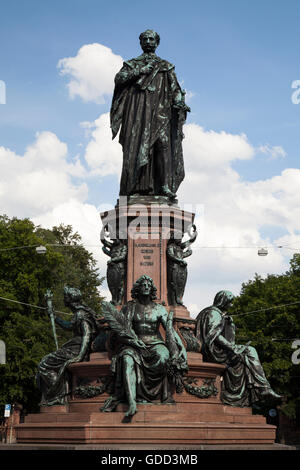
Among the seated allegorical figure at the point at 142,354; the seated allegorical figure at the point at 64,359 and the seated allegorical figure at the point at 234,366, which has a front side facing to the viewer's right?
the seated allegorical figure at the point at 234,366

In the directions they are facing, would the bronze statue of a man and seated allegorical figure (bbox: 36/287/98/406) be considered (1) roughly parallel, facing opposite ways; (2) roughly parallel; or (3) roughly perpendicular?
roughly perpendicular

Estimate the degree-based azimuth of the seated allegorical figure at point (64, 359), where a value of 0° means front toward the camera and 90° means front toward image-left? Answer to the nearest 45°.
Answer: approximately 90°

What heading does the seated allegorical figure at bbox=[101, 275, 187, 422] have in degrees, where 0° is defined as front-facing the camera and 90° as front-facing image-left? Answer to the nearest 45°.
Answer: approximately 0°

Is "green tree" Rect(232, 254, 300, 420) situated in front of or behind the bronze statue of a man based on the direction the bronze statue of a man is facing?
behind

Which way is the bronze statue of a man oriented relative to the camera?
toward the camera
